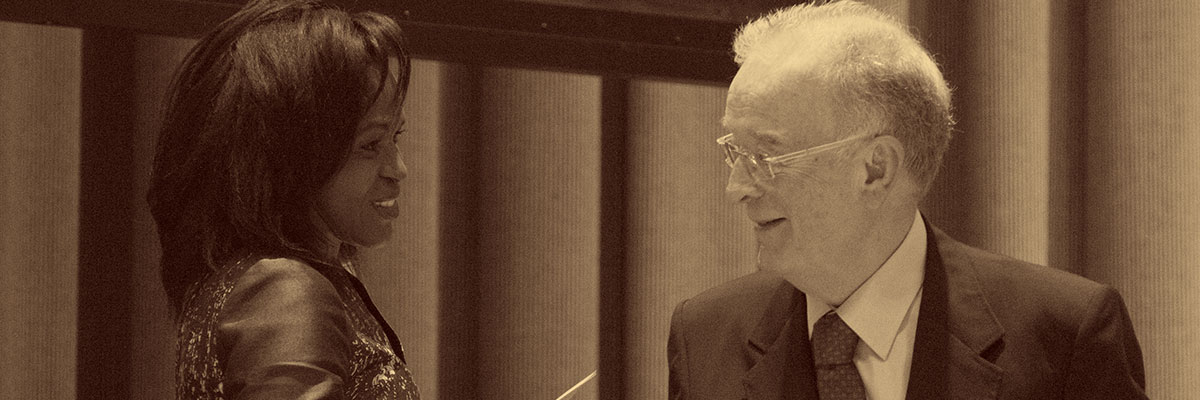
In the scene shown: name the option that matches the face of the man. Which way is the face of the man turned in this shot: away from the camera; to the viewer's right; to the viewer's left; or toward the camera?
to the viewer's left

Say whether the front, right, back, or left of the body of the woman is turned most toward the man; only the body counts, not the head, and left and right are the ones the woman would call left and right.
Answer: front

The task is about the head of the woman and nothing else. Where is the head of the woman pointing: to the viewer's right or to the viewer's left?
to the viewer's right

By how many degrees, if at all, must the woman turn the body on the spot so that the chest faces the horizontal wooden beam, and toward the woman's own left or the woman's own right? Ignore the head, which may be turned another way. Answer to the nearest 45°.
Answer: approximately 45° to the woman's own left

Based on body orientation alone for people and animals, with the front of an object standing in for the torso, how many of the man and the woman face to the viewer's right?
1

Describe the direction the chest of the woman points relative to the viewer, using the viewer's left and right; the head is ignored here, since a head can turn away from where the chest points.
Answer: facing to the right of the viewer

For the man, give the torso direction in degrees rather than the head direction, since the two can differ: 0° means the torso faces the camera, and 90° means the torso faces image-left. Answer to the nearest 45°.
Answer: approximately 45°

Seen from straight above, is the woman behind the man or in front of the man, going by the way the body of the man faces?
in front

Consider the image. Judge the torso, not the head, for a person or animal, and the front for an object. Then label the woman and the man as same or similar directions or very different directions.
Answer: very different directions
